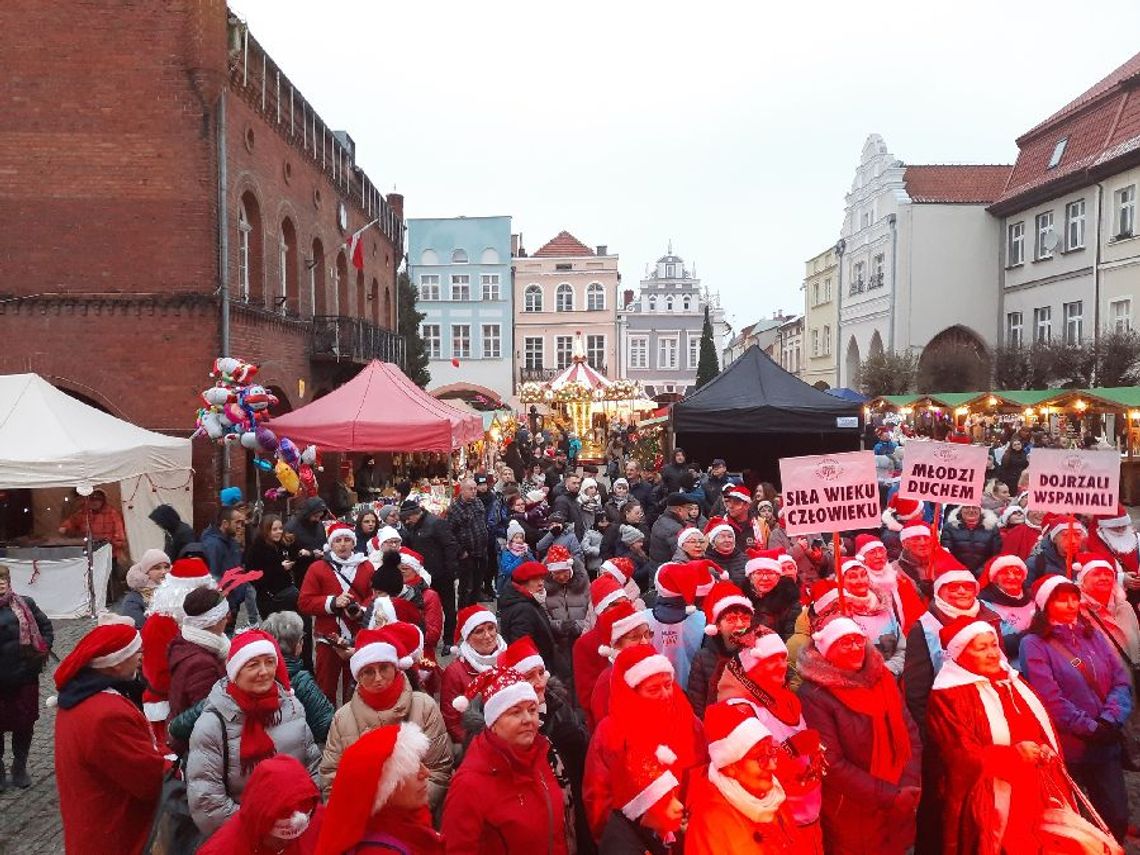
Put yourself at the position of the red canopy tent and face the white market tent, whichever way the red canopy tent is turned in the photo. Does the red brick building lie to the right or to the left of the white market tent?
right

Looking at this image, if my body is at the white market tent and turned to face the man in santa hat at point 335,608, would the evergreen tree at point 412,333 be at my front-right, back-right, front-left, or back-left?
back-left

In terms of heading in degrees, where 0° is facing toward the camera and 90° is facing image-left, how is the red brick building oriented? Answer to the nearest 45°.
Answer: approximately 270°

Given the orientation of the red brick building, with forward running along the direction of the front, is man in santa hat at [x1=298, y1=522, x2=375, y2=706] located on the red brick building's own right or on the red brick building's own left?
on the red brick building's own right

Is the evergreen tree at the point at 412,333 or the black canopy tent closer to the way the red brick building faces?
the black canopy tent

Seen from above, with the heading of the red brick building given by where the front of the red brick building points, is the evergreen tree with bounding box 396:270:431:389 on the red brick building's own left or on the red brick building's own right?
on the red brick building's own left
